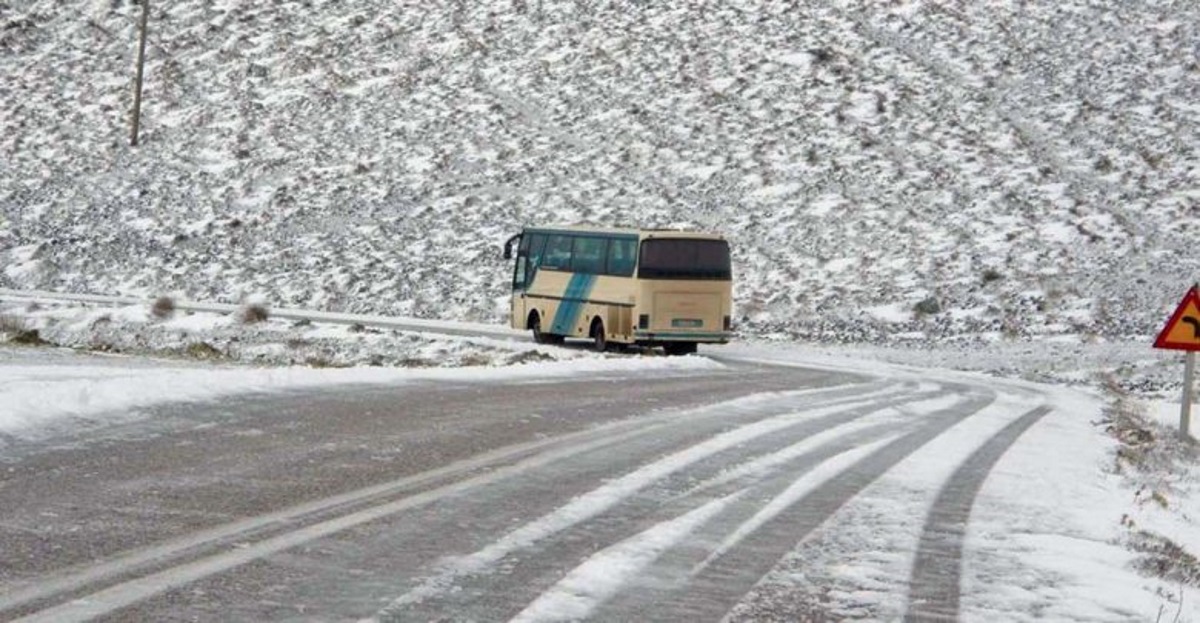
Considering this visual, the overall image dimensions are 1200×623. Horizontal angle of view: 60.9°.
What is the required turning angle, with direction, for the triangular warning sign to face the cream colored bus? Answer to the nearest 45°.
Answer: approximately 135° to its right

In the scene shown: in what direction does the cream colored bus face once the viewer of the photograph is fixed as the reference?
facing away from the viewer and to the left of the viewer

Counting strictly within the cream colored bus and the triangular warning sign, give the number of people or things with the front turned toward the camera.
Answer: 1

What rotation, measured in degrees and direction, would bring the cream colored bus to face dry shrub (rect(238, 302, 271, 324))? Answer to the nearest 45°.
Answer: approximately 45° to its left

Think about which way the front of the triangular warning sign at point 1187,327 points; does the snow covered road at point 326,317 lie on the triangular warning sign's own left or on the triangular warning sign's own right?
on the triangular warning sign's own right

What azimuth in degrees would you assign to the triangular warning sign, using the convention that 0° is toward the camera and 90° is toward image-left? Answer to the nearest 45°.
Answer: approximately 0°

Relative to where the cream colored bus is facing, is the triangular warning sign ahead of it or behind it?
behind
